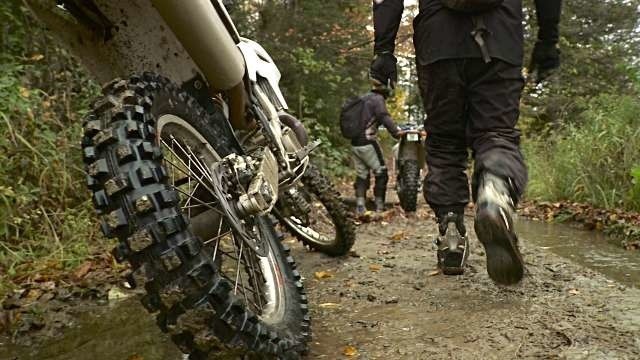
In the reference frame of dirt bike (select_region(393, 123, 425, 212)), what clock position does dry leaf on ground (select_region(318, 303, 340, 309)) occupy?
The dry leaf on ground is roughly at 6 o'clock from the dirt bike.

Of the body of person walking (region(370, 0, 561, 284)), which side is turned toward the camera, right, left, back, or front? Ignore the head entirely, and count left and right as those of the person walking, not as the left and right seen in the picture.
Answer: back

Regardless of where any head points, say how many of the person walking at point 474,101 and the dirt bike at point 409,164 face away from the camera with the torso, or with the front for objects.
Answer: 2

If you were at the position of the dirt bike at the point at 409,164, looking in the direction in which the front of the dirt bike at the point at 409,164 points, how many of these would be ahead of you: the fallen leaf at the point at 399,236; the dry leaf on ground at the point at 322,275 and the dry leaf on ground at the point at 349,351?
0

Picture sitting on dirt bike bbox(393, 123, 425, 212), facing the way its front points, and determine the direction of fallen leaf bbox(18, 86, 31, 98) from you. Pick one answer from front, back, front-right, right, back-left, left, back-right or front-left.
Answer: back-left

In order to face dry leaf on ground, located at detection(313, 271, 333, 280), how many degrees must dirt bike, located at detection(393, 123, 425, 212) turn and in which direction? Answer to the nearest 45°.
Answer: approximately 180°

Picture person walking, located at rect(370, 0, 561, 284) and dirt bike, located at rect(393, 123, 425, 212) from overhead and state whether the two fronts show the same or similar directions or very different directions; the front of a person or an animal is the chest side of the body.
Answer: same or similar directions

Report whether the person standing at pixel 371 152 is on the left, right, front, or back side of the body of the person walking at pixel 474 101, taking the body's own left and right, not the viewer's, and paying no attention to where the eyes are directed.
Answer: front

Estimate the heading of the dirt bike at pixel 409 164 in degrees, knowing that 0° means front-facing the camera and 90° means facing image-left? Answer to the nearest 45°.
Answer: approximately 180°

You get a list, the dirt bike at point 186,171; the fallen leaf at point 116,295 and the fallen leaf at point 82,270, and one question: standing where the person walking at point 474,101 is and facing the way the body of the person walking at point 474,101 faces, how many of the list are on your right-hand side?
0

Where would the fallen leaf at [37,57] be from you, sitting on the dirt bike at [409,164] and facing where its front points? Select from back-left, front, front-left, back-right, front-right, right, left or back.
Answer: back-left

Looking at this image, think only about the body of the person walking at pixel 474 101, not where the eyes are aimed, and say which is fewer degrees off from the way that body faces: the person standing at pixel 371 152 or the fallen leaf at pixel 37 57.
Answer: the person standing

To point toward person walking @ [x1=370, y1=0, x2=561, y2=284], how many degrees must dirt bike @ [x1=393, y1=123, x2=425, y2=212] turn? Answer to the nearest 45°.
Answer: approximately 180°

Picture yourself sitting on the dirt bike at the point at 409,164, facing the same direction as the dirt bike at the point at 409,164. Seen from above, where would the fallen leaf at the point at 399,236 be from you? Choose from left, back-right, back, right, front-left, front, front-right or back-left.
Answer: back
